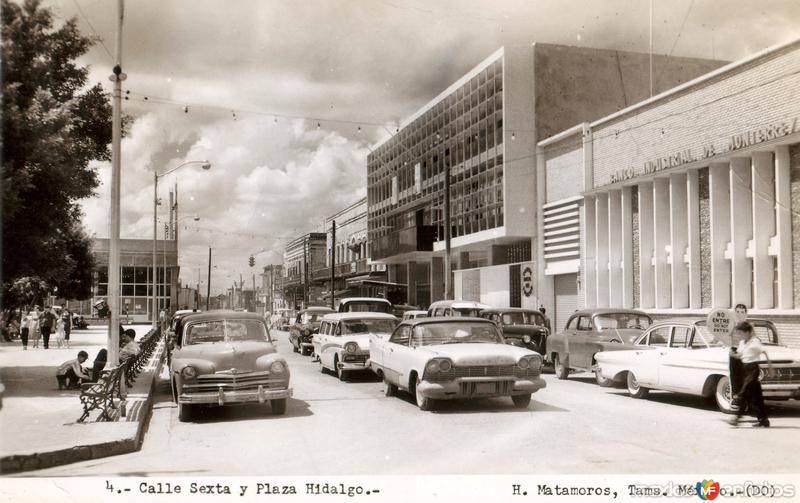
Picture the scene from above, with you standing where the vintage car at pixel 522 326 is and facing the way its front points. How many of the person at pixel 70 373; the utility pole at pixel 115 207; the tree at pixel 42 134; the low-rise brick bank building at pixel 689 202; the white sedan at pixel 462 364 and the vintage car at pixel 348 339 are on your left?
1

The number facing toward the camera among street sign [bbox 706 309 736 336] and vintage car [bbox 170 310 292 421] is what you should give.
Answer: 2

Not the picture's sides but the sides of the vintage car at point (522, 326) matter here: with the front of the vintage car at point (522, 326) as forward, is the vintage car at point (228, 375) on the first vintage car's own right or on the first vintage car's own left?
on the first vintage car's own right

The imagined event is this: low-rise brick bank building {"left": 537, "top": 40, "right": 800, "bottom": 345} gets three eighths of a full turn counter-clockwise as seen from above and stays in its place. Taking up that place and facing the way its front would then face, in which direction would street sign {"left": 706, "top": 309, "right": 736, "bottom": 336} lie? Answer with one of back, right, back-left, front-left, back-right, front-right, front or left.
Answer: right

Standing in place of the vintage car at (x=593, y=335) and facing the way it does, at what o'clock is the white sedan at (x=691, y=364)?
The white sedan is roughly at 1 o'clock from the vintage car.

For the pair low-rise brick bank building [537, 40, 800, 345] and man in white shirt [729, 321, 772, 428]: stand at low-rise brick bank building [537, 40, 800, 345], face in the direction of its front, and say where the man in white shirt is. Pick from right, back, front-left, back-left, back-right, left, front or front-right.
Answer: front-left

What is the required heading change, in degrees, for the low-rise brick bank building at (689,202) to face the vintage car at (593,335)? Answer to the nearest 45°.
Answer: approximately 45° to its left

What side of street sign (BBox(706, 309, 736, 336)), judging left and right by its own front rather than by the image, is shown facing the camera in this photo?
front

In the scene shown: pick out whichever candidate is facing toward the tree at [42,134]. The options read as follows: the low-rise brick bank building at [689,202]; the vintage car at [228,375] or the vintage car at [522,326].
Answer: the low-rise brick bank building

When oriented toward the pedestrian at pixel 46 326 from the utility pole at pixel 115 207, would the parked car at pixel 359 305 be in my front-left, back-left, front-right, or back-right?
front-right

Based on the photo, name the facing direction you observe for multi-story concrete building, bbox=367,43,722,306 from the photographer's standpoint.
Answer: facing the viewer and to the left of the viewer

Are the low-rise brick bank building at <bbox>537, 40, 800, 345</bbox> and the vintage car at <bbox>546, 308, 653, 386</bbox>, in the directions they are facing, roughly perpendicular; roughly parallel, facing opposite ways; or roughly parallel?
roughly perpendicular
